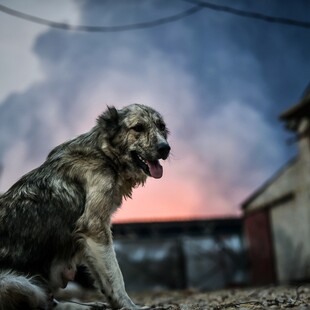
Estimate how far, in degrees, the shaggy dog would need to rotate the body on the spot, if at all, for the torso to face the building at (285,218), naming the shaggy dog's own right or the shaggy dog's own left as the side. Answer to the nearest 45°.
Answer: approximately 45° to the shaggy dog's own left

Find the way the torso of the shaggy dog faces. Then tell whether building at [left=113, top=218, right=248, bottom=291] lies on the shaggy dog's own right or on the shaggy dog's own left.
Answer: on the shaggy dog's own left

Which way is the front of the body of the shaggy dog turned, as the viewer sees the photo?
to the viewer's right
